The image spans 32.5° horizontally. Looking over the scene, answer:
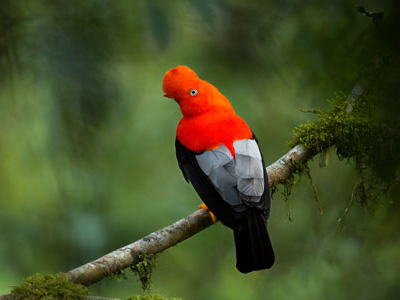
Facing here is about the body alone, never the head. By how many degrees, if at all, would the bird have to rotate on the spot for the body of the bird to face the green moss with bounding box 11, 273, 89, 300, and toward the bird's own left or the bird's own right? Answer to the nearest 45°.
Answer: approximately 90° to the bird's own left

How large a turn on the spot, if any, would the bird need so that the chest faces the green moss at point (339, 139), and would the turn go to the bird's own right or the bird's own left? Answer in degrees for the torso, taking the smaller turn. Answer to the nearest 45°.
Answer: approximately 90° to the bird's own right

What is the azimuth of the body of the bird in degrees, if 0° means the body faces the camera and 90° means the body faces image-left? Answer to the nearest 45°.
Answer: approximately 135°
